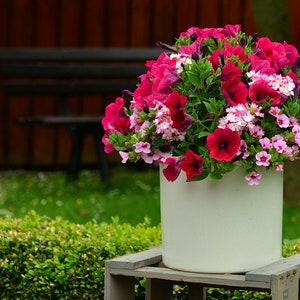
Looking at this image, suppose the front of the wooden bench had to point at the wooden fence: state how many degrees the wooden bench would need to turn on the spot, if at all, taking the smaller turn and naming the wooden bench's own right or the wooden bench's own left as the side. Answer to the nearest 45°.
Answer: approximately 135° to the wooden bench's own left

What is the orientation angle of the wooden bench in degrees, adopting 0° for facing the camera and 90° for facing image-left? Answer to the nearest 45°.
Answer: approximately 315°
